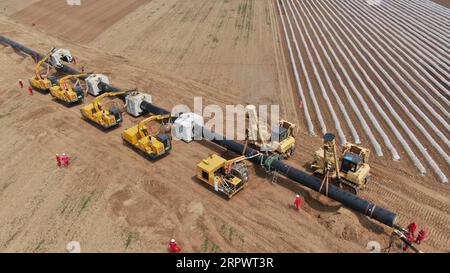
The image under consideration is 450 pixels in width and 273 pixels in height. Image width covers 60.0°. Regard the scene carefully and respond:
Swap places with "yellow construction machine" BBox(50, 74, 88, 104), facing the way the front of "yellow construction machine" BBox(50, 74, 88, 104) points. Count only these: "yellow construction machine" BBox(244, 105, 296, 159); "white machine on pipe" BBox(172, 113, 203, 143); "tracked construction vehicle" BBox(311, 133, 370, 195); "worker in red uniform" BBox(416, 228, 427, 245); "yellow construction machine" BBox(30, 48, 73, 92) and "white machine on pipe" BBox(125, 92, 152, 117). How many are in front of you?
5

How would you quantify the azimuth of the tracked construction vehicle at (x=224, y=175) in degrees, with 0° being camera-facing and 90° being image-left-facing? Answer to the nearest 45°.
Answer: approximately 315°

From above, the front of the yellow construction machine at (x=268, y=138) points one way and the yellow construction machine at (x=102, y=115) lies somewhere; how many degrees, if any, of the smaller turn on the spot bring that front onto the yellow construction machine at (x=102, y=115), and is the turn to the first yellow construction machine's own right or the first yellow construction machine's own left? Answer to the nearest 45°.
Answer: approximately 45° to the first yellow construction machine's own left

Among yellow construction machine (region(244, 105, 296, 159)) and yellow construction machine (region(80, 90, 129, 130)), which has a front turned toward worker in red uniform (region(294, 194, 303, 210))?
yellow construction machine (region(80, 90, 129, 130))

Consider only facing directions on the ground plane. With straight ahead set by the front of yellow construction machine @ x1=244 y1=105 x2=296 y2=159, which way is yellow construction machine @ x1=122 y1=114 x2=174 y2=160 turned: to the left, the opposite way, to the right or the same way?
the opposite way

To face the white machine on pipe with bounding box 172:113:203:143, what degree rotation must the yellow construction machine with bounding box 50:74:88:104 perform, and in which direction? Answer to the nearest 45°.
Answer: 0° — it already faces it

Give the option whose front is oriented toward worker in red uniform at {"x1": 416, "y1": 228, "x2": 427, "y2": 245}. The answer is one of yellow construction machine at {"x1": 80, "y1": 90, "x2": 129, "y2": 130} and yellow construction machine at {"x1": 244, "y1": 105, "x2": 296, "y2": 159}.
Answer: yellow construction machine at {"x1": 80, "y1": 90, "x2": 129, "y2": 130}

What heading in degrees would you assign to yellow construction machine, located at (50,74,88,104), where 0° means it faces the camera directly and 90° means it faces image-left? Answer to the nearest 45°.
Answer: approximately 315°

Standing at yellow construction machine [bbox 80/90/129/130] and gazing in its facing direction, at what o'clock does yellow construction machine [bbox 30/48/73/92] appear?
yellow construction machine [bbox 30/48/73/92] is roughly at 7 o'clock from yellow construction machine [bbox 80/90/129/130].

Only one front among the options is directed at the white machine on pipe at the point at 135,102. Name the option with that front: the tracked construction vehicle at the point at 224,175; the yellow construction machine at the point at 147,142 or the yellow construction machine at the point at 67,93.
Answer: the yellow construction machine at the point at 67,93
